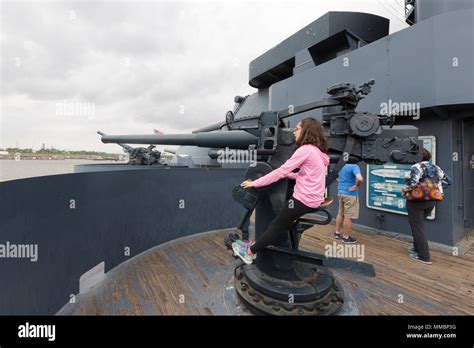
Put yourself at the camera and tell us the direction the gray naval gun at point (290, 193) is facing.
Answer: facing to the left of the viewer

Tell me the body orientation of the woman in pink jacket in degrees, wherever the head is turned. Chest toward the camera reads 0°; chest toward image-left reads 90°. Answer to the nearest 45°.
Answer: approximately 90°
